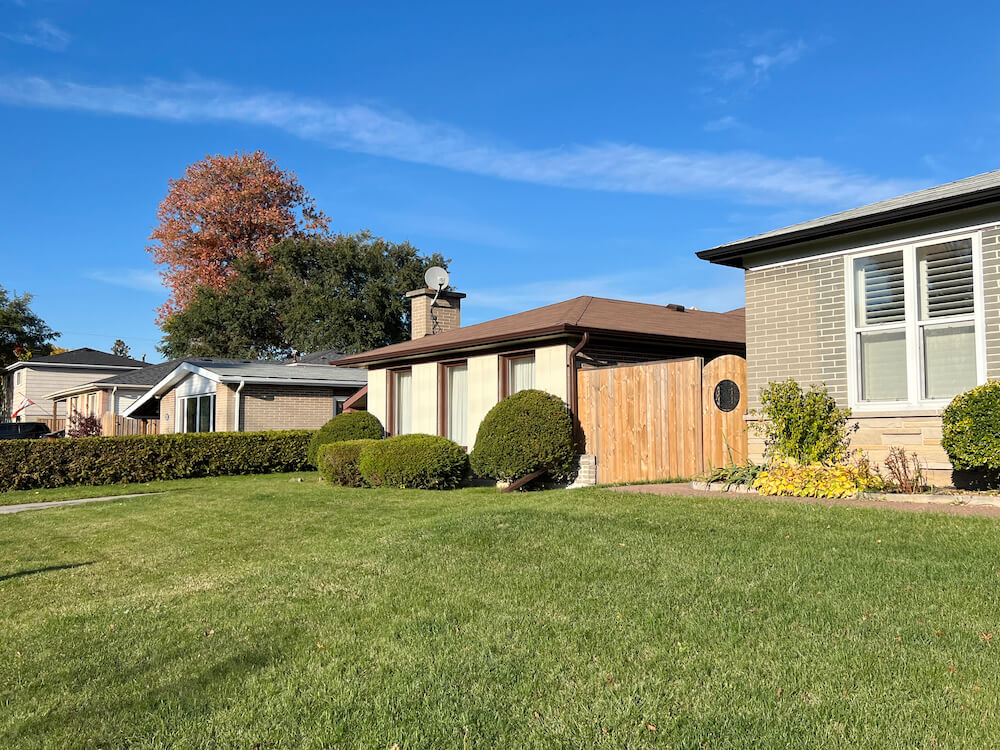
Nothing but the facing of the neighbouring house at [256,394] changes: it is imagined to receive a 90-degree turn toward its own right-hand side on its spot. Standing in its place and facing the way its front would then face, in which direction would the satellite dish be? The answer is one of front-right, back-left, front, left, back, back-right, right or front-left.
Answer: back

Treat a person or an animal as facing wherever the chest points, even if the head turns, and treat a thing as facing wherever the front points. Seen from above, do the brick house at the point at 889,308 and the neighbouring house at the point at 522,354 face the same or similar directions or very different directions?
same or similar directions

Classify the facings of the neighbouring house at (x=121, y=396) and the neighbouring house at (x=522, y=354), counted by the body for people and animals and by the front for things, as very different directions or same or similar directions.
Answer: same or similar directions

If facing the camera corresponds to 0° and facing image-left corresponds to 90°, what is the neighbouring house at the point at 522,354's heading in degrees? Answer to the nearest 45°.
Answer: approximately 45°

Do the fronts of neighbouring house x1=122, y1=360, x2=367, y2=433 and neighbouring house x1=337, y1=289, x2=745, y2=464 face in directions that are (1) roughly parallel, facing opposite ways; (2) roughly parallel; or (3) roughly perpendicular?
roughly parallel

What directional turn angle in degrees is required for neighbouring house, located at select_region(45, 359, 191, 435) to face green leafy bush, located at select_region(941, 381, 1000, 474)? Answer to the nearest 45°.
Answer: approximately 45° to its left

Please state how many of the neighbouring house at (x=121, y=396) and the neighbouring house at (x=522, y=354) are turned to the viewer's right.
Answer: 0

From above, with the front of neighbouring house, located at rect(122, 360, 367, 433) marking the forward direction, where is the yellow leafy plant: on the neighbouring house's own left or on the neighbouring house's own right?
on the neighbouring house's own left
